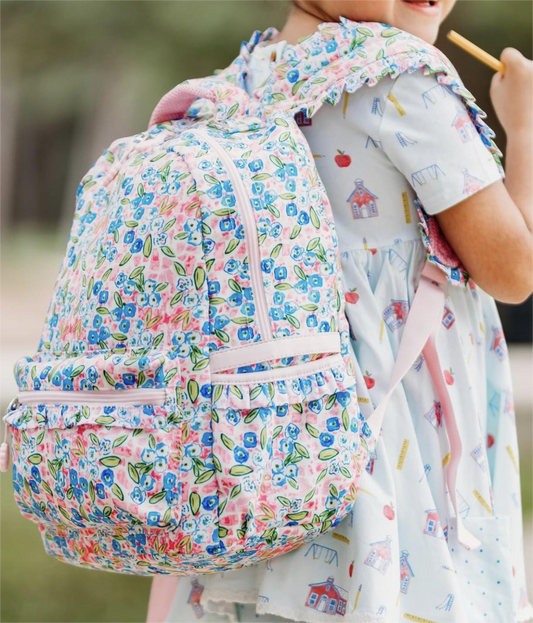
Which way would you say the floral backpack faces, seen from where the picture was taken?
facing the viewer and to the left of the viewer
